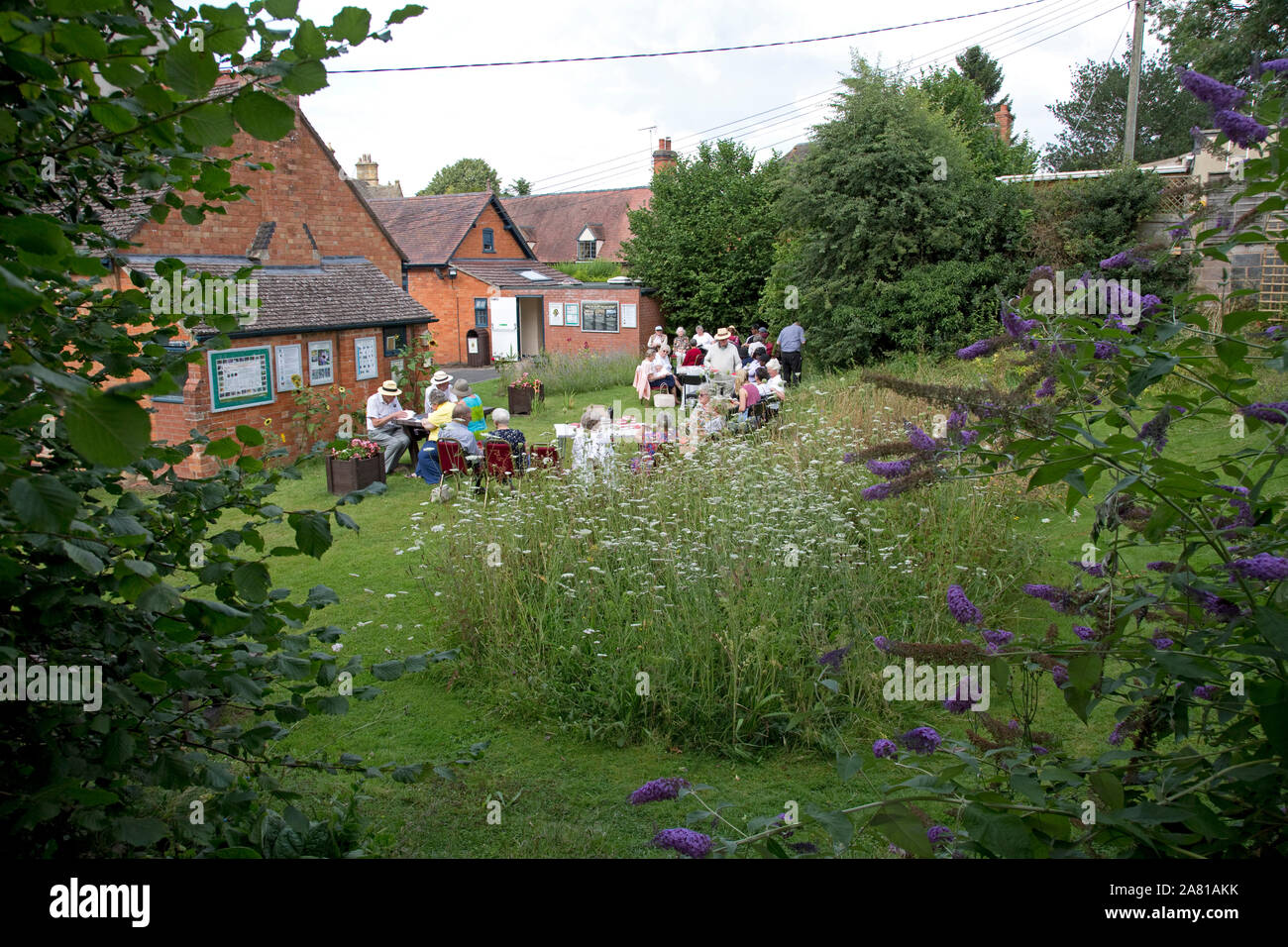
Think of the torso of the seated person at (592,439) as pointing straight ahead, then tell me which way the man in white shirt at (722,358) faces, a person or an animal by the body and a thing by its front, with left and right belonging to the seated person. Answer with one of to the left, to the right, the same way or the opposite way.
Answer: the opposite way

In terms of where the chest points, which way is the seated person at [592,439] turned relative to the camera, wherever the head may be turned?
away from the camera

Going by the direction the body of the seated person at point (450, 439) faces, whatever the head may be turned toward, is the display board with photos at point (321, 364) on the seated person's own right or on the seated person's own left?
on the seated person's own left

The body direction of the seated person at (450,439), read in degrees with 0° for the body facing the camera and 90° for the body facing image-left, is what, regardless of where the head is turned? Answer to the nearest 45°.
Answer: approximately 225°

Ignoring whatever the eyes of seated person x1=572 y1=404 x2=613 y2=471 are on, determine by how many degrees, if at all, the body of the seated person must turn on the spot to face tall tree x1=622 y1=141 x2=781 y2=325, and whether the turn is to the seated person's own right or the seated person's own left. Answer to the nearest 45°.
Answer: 0° — they already face it

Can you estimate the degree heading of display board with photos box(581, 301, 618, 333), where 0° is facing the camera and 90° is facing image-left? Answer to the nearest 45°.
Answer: approximately 0°

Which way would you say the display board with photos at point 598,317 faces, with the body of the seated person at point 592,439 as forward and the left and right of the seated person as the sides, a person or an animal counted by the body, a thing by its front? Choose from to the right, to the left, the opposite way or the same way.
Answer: the opposite way

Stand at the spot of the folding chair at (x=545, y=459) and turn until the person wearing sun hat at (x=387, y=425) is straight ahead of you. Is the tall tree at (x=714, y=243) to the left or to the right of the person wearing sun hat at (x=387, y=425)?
right

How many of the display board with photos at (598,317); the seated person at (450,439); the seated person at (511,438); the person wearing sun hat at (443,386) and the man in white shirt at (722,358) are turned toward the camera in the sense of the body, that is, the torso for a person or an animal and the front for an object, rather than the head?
3

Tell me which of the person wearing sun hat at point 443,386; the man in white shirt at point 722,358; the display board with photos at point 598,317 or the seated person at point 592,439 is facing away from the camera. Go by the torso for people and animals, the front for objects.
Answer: the seated person

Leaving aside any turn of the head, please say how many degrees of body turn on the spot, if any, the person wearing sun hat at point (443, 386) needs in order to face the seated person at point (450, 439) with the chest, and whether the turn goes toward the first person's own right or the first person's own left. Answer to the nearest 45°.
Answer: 0° — they already face them

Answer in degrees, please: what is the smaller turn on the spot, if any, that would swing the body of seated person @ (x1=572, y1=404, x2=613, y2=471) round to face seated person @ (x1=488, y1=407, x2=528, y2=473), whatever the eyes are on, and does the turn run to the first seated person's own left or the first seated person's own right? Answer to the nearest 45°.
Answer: approximately 45° to the first seated person's own left

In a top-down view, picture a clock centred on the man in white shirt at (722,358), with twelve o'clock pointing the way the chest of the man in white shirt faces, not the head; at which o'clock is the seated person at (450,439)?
The seated person is roughly at 1 o'clock from the man in white shirt.

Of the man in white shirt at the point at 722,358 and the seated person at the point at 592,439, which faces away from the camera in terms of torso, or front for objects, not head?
the seated person
